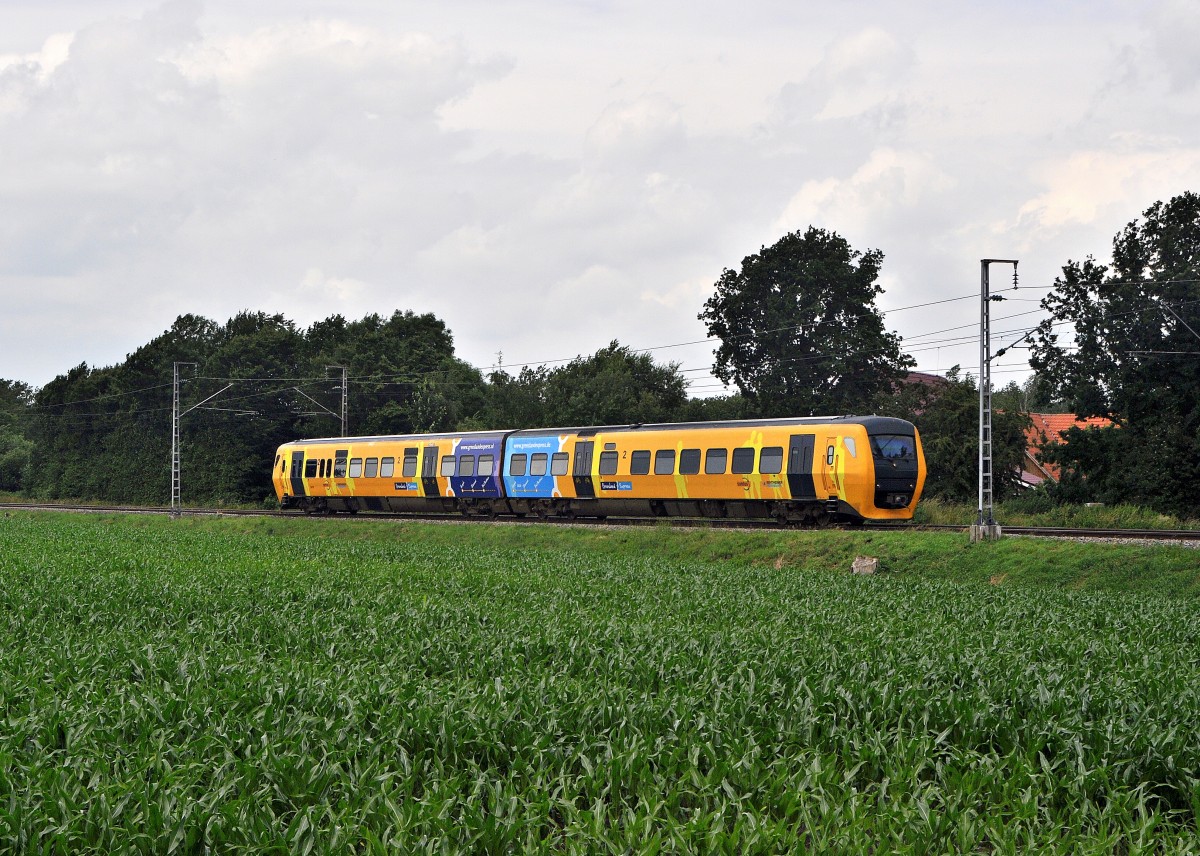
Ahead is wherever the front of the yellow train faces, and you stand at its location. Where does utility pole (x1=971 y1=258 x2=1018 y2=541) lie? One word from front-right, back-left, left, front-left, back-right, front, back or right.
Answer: front

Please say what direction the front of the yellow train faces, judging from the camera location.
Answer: facing the viewer and to the right of the viewer
